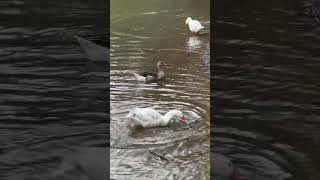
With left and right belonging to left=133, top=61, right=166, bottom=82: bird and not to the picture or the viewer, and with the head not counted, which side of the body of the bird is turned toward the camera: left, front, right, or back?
right

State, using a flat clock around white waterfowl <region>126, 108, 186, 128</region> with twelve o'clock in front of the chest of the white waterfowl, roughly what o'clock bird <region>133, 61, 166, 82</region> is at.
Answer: The bird is roughly at 9 o'clock from the white waterfowl.

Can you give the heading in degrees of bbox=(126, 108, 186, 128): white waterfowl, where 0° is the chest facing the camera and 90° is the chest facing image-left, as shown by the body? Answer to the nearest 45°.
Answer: approximately 270°

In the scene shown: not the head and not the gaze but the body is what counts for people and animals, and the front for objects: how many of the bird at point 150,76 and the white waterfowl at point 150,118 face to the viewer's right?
2

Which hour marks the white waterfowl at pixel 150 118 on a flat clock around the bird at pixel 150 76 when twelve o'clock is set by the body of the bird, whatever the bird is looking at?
The white waterfowl is roughly at 3 o'clock from the bird.
